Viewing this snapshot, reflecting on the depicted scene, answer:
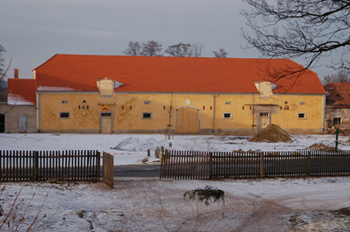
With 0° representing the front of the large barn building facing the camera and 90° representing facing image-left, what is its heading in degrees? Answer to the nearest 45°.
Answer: approximately 0°

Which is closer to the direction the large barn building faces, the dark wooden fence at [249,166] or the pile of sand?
the dark wooden fence

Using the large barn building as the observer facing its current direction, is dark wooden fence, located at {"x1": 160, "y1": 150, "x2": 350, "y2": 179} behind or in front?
in front

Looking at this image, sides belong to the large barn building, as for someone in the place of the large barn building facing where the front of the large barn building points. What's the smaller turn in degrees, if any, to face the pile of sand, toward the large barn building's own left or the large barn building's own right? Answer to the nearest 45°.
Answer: approximately 45° to the large barn building's own left
